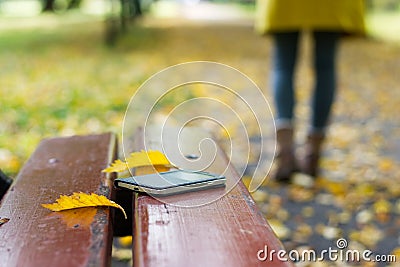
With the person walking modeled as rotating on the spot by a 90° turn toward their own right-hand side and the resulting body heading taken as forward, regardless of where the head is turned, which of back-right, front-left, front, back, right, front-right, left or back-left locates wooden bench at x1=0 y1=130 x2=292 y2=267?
right

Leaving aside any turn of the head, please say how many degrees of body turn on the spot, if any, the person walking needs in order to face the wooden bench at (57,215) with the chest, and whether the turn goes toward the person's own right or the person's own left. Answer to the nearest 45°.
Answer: approximately 180°

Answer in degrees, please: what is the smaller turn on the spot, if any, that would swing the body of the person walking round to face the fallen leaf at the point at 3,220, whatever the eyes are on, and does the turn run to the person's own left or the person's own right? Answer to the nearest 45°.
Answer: approximately 180°

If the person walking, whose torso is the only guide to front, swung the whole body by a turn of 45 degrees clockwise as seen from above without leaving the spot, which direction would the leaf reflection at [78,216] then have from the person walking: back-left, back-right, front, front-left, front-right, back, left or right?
back-right

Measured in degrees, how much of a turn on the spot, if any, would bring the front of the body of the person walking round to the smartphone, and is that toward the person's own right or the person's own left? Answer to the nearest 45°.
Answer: approximately 180°

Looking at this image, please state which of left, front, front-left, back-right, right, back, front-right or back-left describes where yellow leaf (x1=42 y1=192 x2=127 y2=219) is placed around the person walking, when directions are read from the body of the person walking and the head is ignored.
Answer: back

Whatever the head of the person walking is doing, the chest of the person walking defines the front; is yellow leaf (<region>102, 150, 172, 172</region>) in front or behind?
behind

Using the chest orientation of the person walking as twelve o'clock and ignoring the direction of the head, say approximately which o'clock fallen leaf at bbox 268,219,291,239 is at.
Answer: The fallen leaf is roughly at 6 o'clock from the person walking.

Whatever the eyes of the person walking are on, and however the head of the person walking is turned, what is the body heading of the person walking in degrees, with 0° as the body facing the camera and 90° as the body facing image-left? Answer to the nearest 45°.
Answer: approximately 180°
